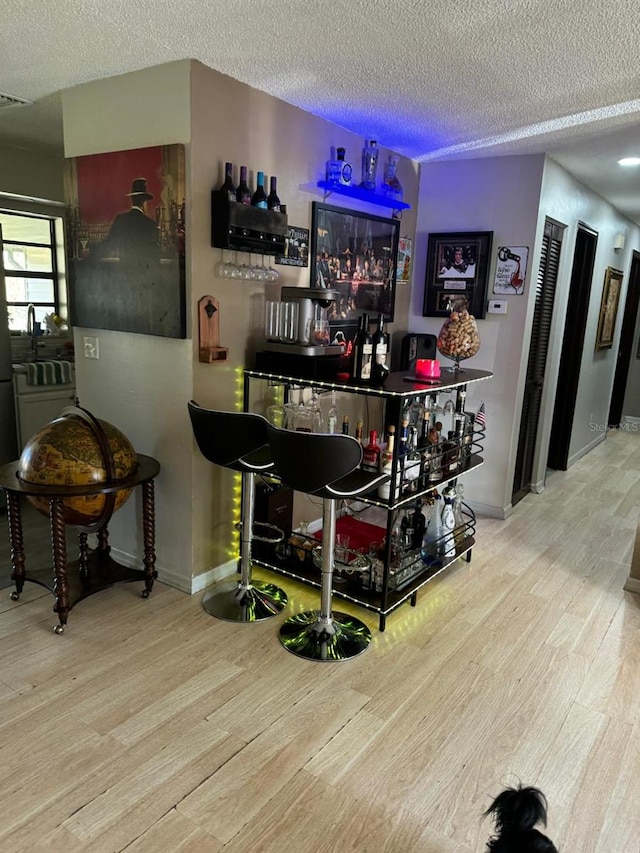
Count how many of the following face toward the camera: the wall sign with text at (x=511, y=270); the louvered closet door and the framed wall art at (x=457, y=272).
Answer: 2

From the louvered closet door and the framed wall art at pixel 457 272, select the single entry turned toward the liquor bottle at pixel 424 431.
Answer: the framed wall art

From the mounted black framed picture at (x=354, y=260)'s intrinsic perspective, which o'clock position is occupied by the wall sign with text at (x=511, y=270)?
The wall sign with text is roughly at 10 o'clock from the mounted black framed picture.

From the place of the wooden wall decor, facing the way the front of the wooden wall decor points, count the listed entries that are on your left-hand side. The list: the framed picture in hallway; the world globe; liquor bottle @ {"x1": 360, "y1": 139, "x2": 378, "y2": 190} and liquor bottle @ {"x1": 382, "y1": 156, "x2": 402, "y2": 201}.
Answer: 3

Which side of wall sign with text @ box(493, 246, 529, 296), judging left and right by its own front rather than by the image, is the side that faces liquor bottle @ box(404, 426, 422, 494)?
front

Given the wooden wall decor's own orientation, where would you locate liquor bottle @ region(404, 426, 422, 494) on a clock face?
The liquor bottle is roughly at 11 o'clock from the wooden wall decor.

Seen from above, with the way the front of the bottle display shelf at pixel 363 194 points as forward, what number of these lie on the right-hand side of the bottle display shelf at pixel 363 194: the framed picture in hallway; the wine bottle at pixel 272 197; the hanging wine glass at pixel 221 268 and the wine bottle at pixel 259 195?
3

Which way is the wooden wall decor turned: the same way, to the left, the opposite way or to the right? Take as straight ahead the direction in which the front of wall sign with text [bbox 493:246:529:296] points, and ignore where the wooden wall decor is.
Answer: to the left
